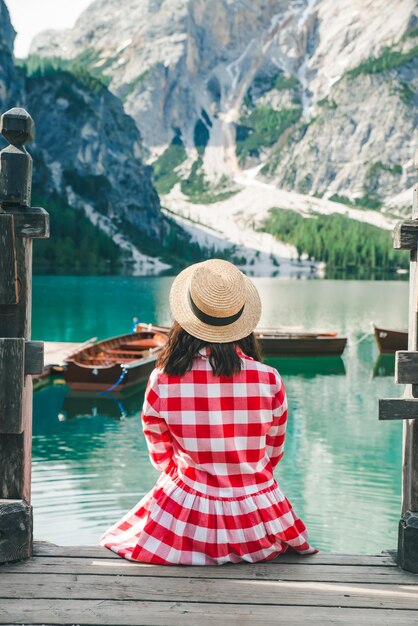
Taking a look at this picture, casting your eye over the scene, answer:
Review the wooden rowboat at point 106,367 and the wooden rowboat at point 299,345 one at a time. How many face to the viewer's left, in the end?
1

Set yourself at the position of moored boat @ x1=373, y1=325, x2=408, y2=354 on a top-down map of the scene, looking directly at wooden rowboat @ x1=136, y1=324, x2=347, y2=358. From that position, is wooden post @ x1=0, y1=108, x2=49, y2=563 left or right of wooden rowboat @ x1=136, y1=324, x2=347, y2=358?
left

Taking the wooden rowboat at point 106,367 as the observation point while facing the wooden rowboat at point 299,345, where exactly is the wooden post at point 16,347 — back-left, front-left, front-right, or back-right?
back-right
